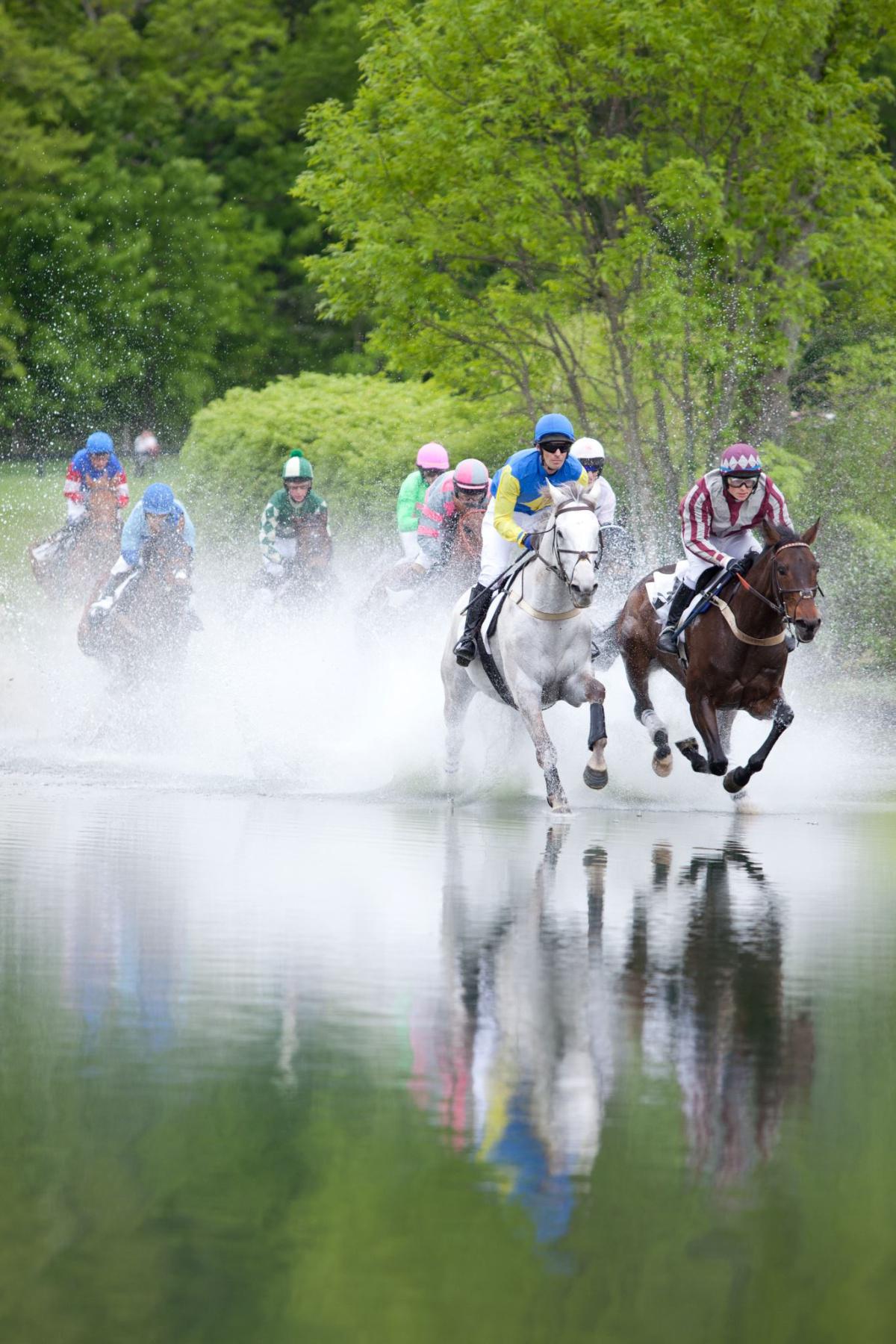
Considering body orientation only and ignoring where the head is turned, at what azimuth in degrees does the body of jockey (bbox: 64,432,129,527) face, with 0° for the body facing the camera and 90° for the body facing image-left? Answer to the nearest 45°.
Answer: approximately 0°

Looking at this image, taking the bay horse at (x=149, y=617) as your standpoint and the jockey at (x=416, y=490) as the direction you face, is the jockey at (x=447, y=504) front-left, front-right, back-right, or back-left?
front-right

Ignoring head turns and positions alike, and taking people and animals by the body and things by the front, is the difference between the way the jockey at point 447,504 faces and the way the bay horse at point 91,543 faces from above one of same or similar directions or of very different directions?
same or similar directions

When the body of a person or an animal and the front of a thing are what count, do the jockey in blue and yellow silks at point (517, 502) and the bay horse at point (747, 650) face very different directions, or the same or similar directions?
same or similar directions

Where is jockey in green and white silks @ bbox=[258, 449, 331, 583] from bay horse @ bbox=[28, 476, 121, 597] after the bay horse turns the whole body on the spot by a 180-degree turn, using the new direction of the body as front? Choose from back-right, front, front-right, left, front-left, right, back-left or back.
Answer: back-right

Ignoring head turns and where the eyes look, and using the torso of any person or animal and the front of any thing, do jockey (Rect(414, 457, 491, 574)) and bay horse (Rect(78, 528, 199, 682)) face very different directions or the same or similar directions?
same or similar directions

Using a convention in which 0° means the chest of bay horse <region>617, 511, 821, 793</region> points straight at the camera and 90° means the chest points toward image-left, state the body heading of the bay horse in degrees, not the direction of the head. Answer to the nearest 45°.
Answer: approximately 315°

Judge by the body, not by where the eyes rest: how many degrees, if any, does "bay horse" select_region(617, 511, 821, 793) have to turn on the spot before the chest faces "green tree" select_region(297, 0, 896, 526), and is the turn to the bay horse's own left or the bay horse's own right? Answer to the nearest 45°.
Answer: approximately 135° to the bay horse's own left

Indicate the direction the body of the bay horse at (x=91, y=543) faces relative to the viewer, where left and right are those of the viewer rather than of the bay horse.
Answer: facing the viewer and to the right of the viewer

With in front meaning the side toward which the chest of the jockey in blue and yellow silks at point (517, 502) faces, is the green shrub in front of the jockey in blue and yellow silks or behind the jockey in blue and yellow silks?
behind

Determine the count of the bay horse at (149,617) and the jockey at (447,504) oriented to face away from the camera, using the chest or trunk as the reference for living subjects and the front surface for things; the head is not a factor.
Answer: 0

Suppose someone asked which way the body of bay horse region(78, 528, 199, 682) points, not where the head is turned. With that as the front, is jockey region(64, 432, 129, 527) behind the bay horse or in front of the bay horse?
behind

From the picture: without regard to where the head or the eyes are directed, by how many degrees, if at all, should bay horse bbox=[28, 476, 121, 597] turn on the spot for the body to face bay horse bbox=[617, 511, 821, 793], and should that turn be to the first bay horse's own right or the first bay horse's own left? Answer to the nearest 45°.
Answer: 0° — it already faces it
